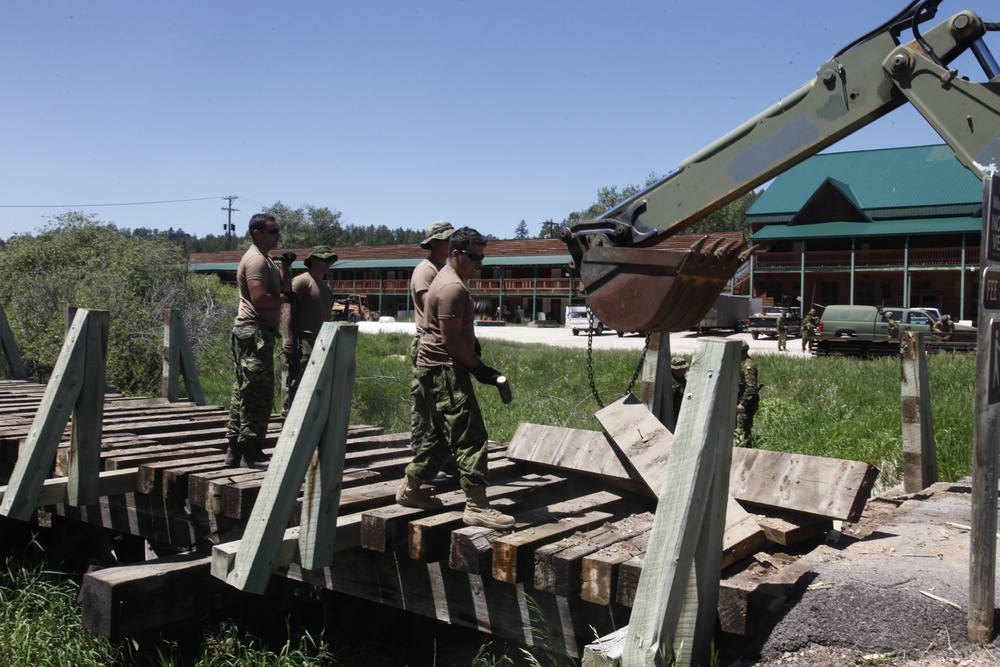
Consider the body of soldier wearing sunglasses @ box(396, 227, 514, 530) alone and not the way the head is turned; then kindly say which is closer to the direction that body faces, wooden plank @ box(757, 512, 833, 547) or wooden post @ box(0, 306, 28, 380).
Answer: the wooden plank

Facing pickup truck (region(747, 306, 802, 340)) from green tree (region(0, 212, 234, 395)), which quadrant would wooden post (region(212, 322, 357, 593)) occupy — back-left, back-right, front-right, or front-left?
back-right

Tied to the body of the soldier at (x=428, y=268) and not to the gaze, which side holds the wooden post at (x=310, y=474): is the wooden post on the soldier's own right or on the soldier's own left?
on the soldier's own right

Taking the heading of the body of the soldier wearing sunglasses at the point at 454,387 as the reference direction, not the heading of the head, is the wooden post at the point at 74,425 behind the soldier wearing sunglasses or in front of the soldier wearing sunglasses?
behind

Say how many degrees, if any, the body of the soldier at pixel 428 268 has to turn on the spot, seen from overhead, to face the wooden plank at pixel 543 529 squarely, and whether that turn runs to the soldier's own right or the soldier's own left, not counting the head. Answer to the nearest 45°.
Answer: approximately 45° to the soldier's own right

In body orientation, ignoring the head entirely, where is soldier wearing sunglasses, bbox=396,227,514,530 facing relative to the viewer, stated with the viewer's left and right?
facing to the right of the viewer

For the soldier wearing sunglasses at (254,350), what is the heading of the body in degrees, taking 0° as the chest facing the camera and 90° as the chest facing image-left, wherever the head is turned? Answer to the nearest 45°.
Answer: approximately 270°

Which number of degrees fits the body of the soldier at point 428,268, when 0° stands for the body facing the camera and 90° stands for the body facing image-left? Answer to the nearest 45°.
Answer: approximately 270°

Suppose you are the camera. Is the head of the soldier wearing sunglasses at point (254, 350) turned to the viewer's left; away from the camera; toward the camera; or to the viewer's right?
to the viewer's right

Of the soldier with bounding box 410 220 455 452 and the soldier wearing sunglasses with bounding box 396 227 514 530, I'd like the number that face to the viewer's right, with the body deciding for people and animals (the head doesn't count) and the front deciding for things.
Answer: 2

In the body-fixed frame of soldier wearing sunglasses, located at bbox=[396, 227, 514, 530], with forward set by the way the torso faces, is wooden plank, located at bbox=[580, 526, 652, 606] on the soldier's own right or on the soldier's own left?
on the soldier's own right

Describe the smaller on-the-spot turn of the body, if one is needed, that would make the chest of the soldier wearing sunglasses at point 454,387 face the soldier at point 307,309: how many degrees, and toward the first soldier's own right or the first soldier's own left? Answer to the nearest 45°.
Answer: approximately 135° to the first soldier's own left
